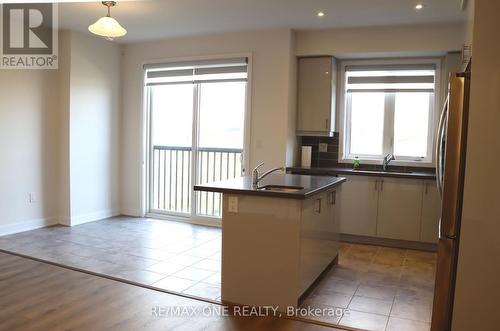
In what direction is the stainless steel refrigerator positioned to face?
to the viewer's left

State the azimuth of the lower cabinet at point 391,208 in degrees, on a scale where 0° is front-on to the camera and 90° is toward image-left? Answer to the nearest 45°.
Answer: approximately 0°

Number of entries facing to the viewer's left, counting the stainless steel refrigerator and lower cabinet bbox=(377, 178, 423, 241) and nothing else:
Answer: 1

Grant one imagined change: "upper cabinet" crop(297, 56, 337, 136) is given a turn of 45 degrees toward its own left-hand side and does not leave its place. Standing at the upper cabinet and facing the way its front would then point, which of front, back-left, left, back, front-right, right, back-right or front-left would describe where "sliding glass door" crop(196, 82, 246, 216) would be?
back-right

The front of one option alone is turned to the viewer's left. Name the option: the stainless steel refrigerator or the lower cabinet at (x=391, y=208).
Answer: the stainless steel refrigerator

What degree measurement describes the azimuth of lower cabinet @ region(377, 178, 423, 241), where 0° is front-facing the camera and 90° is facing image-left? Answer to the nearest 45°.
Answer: approximately 0°

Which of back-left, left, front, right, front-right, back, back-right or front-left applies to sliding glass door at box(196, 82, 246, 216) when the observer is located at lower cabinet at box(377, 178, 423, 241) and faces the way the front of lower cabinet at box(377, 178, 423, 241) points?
right

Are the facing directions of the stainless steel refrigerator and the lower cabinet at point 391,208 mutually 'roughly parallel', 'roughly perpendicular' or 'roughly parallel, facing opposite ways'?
roughly perpendicular
